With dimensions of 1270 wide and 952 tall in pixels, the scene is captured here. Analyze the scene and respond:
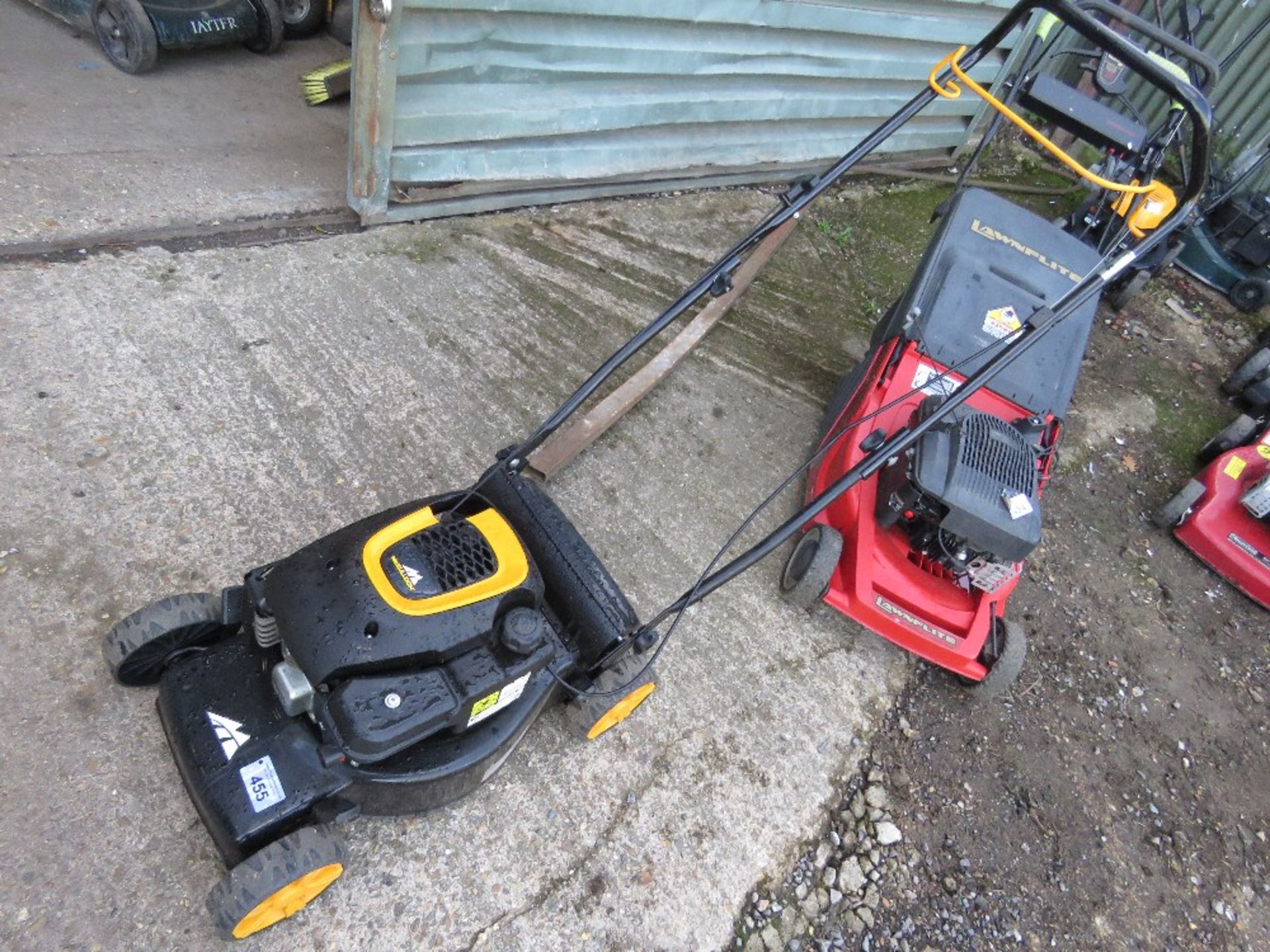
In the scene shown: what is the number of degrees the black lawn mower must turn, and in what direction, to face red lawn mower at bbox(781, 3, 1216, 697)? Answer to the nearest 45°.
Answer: approximately 180°

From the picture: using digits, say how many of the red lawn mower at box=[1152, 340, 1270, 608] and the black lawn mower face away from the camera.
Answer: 0

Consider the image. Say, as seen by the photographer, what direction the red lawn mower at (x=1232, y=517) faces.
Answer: facing the viewer and to the left of the viewer

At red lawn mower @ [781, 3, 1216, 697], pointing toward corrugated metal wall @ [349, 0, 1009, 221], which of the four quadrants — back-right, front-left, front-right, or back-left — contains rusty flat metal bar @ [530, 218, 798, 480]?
front-left

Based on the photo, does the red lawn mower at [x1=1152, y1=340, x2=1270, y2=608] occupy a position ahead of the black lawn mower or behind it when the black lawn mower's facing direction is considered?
behind

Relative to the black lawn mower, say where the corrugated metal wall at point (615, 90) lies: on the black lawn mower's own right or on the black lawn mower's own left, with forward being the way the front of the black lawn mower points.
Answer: on the black lawn mower's own right

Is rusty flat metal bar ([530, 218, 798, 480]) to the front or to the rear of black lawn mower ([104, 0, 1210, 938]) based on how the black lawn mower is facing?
to the rear

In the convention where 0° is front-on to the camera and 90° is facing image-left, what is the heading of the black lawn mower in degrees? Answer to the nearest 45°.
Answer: approximately 45°

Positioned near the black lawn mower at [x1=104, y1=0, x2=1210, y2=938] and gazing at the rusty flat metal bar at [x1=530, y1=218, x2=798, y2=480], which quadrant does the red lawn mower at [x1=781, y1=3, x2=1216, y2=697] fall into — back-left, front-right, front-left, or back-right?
front-right

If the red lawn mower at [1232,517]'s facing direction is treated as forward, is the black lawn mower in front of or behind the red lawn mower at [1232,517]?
in front

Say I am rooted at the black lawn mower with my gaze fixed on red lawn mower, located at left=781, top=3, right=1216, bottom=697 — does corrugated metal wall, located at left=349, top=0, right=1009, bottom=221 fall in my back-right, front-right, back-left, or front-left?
front-left

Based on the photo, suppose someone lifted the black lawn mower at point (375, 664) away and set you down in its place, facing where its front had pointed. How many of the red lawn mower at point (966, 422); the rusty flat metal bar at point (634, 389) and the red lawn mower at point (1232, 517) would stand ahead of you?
0

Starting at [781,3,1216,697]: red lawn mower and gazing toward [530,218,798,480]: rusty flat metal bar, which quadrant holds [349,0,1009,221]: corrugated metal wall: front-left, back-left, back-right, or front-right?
front-right

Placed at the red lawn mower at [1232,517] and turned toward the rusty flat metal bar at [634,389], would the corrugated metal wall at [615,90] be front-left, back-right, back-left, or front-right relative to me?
front-right
